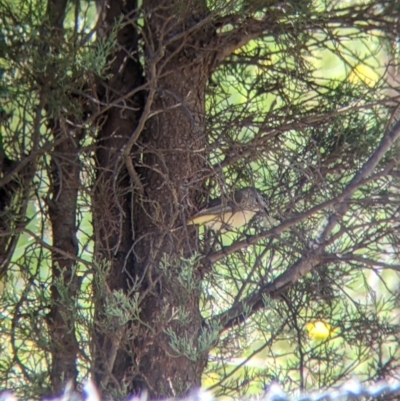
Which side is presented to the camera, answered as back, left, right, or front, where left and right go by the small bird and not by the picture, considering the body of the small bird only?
right
